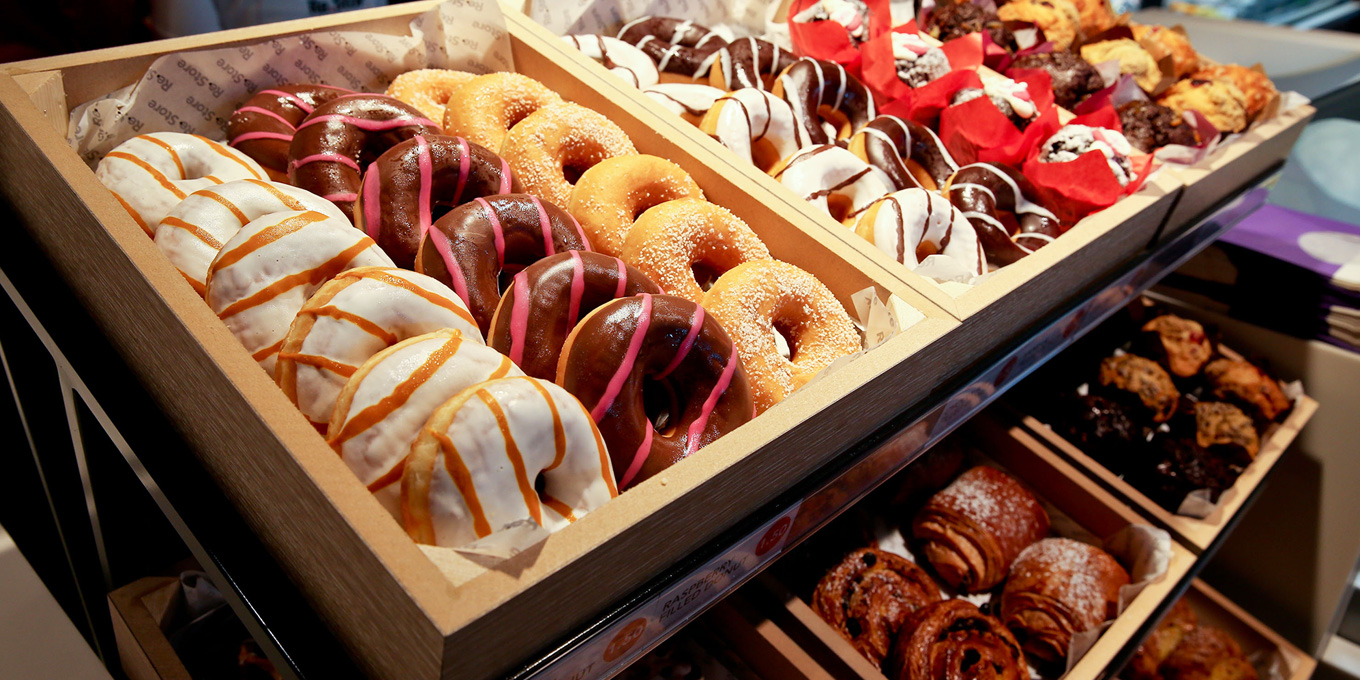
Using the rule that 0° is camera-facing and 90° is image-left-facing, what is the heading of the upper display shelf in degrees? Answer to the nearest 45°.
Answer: approximately 315°
